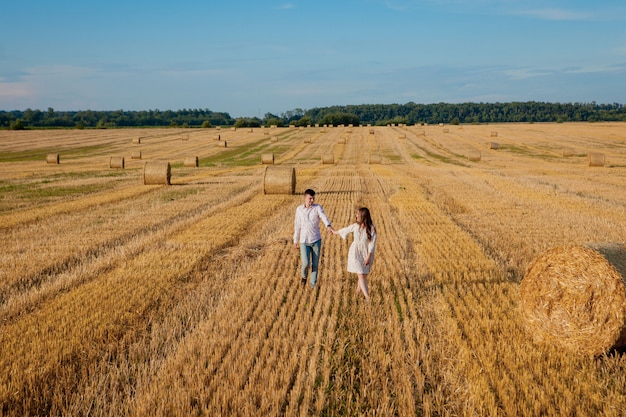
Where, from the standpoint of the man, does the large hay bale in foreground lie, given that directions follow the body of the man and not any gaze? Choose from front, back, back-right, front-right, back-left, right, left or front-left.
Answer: front-left

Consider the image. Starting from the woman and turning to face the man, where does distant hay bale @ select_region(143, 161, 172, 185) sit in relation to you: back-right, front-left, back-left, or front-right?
front-right

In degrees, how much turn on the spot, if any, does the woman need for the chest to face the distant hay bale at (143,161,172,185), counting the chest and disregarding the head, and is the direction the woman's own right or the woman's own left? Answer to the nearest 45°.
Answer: approximately 90° to the woman's own right

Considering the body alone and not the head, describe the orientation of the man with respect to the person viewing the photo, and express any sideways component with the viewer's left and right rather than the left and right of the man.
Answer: facing the viewer

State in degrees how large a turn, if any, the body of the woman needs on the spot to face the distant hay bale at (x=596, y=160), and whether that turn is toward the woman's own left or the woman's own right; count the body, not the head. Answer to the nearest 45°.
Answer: approximately 180°

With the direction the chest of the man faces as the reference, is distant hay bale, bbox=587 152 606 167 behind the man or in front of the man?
behind

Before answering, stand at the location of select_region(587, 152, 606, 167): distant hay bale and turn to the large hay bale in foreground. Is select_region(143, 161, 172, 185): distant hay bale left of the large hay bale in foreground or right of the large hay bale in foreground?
right

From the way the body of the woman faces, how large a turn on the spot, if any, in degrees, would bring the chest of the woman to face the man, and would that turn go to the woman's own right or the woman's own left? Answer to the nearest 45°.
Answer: approximately 90° to the woman's own right
